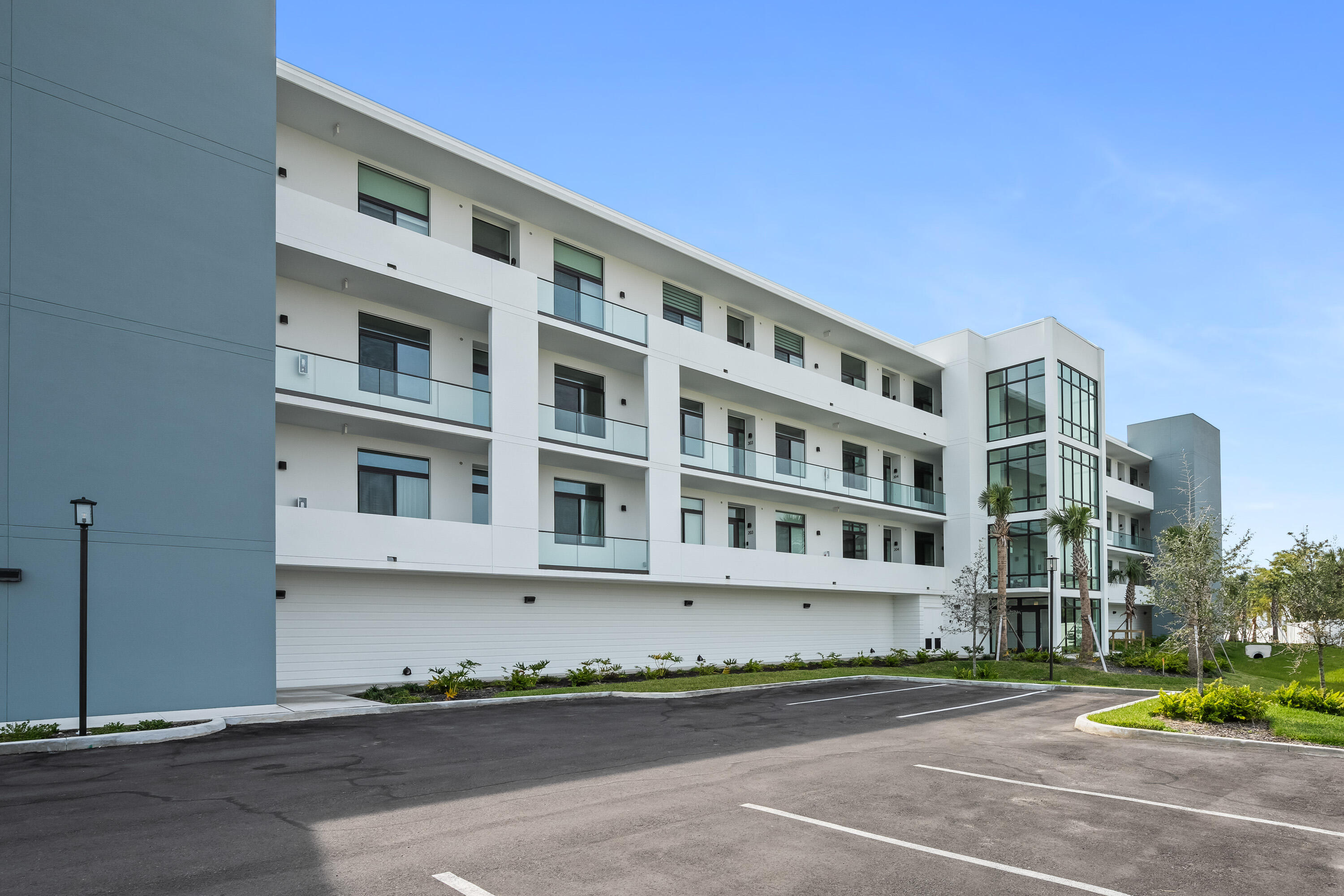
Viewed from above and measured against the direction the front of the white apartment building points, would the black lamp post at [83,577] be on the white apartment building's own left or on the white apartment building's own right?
on the white apartment building's own right

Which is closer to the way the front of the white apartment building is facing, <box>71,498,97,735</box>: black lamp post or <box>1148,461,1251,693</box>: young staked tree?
the young staked tree

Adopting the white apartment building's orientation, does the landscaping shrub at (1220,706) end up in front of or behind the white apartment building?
in front

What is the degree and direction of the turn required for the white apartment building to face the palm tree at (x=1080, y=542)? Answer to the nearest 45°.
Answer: approximately 90° to its left

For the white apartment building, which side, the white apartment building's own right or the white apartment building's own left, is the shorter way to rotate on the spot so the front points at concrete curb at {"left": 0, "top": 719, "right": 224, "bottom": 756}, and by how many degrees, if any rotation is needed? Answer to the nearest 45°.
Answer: approximately 45° to the white apartment building's own right

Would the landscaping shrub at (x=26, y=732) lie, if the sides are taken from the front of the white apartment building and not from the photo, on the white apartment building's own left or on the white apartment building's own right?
on the white apartment building's own right

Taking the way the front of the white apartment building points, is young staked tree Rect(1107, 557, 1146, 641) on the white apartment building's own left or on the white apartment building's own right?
on the white apartment building's own left

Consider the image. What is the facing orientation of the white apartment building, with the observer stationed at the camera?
facing the viewer and to the right of the viewer
